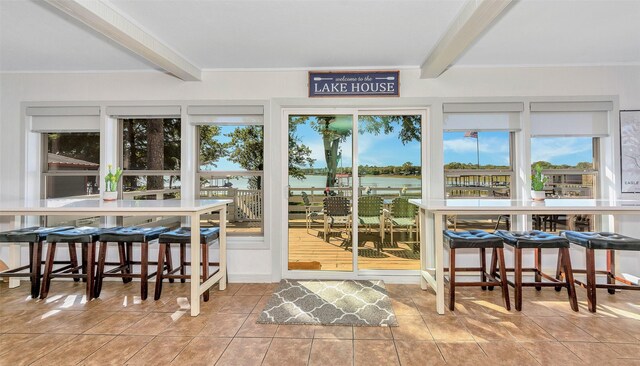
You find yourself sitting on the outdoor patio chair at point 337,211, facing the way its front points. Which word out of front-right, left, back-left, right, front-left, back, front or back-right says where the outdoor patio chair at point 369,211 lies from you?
right

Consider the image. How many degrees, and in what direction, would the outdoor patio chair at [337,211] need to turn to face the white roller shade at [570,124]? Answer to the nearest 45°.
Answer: approximately 90° to its right

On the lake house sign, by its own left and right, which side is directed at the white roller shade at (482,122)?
left

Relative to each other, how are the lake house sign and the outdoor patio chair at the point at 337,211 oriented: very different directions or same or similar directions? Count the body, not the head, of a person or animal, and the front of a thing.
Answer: very different directions

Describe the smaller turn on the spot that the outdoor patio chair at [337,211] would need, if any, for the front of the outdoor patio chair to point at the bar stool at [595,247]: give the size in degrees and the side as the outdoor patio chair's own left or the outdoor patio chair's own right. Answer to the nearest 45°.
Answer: approximately 90° to the outdoor patio chair's own right

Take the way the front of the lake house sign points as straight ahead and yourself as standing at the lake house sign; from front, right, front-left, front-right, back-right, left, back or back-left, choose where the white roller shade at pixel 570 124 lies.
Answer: left

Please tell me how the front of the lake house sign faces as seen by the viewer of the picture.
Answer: facing the viewer

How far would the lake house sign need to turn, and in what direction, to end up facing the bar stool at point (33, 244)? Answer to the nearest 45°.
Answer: approximately 90° to its right

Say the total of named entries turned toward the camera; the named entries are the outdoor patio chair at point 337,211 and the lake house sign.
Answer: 1

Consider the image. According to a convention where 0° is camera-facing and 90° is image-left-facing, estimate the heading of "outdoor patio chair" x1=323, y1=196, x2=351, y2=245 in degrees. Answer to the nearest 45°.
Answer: approximately 180°

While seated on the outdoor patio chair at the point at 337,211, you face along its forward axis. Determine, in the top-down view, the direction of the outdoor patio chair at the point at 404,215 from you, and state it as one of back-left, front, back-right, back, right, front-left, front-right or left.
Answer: right

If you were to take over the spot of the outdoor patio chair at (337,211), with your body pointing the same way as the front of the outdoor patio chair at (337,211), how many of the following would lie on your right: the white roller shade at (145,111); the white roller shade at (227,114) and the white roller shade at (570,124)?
1

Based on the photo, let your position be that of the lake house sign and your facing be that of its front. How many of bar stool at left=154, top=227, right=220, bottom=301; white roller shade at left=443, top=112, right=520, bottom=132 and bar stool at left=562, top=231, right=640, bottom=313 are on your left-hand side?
2
